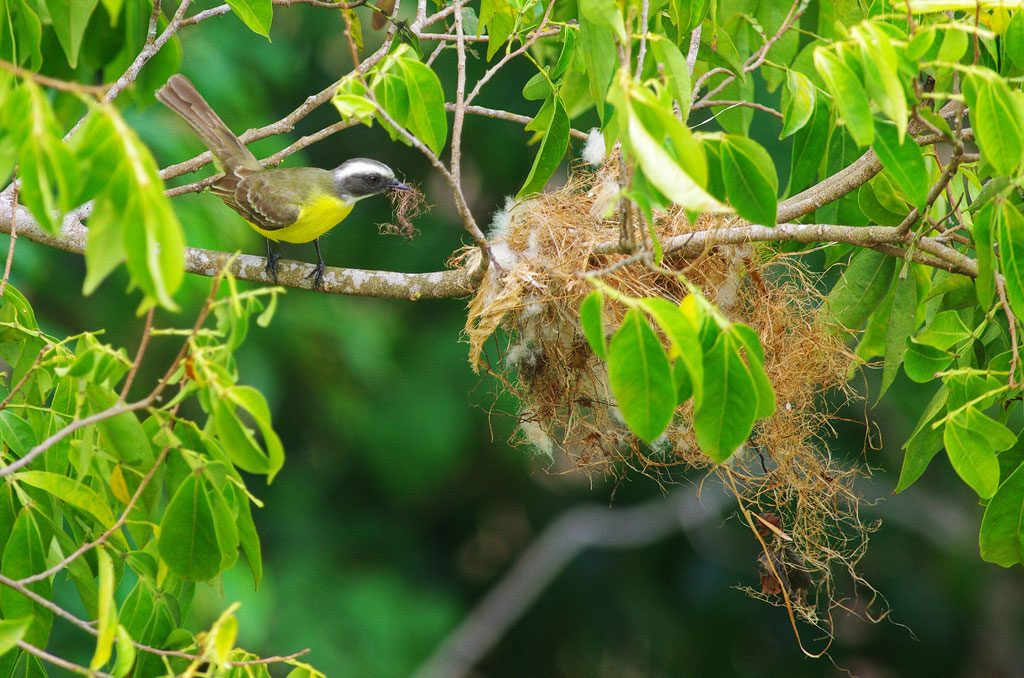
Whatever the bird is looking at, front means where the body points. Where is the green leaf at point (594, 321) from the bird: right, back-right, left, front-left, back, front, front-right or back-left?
front

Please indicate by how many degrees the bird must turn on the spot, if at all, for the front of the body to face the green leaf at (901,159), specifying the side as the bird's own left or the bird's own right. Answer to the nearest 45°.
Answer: approximately 45° to the bird's own right

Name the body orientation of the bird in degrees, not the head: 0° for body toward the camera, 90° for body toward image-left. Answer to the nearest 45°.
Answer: approximately 270°

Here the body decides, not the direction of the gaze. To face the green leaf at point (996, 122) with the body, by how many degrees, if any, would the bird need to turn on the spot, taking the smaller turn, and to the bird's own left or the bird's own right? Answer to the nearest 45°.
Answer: approximately 45° to the bird's own right

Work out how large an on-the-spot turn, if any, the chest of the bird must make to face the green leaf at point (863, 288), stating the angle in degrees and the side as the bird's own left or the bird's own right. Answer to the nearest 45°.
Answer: approximately 45° to the bird's own right

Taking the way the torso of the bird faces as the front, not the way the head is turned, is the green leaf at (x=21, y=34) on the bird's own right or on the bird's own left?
on the bird's own right

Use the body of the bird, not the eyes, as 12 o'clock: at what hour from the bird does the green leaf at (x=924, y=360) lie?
The green leaf is roughly at 12 o'clock from the bird.

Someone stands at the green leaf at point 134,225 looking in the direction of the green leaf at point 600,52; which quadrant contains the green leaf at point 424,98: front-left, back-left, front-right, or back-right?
front-left
